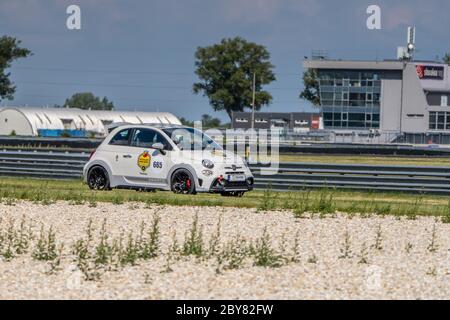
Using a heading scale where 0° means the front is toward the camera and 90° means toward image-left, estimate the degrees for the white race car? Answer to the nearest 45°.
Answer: approximately 315°

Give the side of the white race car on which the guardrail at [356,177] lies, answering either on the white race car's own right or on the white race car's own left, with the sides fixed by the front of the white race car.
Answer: on the white race car's own left
